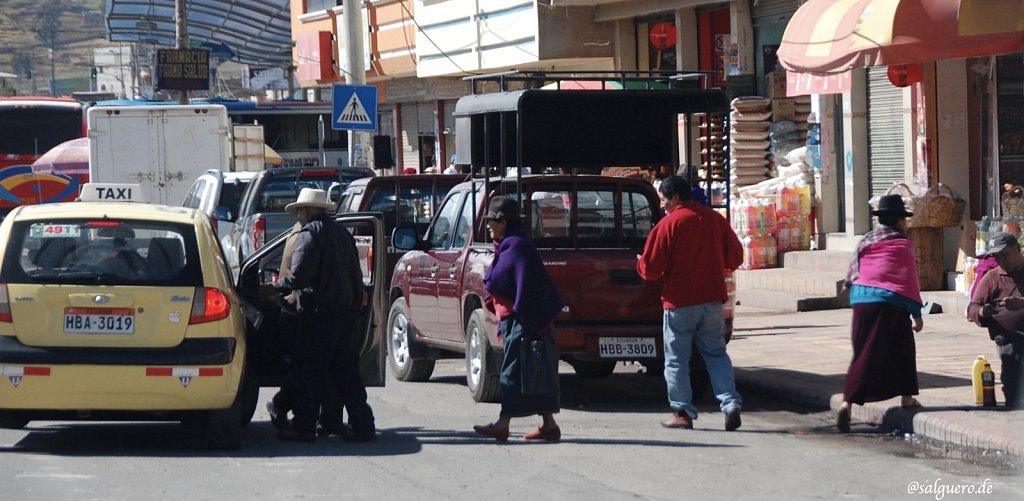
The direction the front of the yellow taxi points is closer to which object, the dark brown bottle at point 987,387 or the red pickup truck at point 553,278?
the red pickup truck

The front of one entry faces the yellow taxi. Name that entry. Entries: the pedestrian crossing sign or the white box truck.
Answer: the pedestrian crossing sign

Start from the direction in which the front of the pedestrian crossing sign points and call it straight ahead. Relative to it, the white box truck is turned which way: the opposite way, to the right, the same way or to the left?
the opposite way

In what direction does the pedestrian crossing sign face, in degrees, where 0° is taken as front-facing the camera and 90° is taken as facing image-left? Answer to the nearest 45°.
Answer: approximately 0°

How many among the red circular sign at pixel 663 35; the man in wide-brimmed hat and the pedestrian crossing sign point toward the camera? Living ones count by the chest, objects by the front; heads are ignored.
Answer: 2

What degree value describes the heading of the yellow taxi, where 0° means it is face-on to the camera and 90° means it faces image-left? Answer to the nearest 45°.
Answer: approximately 180°

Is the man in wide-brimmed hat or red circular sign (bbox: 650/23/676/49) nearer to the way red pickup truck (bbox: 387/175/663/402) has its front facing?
the red circular sign

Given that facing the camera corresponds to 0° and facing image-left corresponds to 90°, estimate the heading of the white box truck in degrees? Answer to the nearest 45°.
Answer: approximately 180°

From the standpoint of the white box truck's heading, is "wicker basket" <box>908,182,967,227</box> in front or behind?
behind

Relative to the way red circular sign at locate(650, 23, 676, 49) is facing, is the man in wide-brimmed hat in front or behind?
in front

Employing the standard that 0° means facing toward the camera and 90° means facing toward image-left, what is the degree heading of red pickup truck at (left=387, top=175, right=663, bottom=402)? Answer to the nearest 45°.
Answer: approximately 135°

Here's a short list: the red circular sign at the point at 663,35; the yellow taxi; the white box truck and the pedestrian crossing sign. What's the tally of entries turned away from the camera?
2

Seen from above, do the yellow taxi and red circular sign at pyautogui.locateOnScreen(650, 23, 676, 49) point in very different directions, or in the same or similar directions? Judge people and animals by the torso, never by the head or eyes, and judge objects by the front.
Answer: very different directions

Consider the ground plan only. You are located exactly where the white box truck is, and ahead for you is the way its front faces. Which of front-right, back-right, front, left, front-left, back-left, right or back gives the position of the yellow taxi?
back

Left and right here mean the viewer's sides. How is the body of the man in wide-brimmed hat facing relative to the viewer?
facing away from the viewer and to the left of the viewer

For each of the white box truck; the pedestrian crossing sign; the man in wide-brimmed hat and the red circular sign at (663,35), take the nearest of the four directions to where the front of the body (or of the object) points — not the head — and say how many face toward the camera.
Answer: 2

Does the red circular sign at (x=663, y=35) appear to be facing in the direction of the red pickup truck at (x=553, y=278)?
yes

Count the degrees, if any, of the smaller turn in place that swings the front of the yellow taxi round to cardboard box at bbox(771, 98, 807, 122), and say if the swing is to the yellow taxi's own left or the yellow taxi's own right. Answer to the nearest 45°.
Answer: approximately 45° to the yellow taxi's own right

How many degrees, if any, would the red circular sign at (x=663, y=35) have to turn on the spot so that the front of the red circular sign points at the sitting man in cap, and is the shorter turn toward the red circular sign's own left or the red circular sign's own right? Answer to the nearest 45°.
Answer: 0° — it already faces them

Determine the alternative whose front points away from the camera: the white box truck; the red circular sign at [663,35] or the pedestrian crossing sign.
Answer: the white box truck
